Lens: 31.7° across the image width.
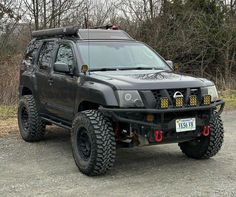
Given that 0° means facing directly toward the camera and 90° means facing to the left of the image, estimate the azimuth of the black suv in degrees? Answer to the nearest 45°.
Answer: approximately 315°
